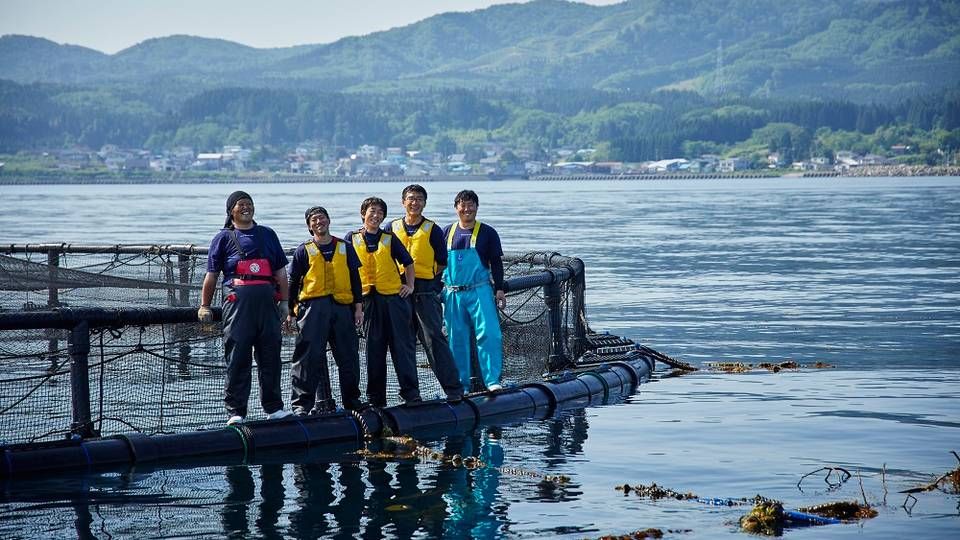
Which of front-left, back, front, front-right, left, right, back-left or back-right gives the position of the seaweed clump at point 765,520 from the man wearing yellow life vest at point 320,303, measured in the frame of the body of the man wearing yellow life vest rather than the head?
front-left

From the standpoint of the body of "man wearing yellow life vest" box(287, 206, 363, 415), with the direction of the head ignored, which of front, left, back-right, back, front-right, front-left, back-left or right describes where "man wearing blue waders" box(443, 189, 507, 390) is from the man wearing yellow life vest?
back-left

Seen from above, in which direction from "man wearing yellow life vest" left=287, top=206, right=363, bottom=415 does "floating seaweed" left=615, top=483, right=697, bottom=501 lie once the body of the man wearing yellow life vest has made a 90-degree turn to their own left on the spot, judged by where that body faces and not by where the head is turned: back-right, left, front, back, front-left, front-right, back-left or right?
front-right

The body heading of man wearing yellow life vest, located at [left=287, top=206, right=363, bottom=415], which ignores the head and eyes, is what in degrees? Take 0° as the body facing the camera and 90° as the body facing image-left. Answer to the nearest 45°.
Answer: approximately 0°

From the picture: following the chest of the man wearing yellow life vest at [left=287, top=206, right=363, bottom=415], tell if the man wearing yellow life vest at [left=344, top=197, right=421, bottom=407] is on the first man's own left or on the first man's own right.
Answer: on the first man's own left

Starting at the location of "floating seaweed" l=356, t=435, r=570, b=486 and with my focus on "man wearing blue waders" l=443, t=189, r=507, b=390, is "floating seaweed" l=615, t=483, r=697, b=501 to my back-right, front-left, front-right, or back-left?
back-right

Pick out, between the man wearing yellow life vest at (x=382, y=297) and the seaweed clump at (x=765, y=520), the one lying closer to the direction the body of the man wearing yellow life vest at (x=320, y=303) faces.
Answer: the seaweed clump

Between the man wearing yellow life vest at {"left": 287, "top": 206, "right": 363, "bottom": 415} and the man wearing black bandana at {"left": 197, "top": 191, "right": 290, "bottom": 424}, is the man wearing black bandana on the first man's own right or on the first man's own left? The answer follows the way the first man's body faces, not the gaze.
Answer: on the first man's own right

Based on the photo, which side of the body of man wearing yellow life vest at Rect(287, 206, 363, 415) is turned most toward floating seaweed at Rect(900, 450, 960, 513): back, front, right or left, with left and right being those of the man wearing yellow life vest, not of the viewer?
left

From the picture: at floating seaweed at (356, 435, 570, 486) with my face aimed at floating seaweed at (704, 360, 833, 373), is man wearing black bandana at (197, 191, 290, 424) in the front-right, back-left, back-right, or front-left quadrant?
back-left

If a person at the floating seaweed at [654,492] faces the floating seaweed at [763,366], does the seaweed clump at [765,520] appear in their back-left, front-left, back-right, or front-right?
back-right
